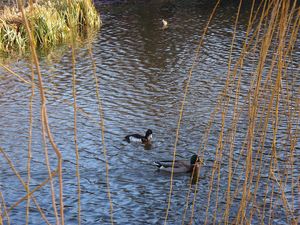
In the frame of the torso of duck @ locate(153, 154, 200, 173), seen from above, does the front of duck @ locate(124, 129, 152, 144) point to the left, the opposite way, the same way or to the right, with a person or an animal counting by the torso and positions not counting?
the same way

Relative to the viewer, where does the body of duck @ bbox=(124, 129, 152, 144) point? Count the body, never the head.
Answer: to the viewer's right

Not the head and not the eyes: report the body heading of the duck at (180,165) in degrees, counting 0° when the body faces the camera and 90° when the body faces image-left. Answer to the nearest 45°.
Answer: approximately 270°

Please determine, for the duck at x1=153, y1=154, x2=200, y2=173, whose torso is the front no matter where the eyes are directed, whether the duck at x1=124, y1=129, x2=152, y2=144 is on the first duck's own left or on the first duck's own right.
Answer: on the first duck's own left

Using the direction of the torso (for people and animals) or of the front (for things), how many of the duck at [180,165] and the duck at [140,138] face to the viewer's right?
2

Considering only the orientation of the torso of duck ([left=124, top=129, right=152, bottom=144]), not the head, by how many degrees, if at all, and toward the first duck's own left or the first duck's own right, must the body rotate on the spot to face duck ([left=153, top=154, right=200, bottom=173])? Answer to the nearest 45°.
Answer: approximately 45° to the first duck's own right
